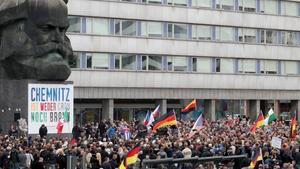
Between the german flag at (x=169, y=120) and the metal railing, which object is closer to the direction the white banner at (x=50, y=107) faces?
the metal railing

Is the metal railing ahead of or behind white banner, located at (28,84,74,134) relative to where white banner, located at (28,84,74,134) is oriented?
ahead

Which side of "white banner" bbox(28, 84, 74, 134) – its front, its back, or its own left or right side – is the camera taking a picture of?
front

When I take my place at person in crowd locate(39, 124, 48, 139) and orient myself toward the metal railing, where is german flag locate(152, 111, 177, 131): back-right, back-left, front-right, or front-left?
front-left

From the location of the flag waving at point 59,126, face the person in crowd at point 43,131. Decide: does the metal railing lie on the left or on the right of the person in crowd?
left

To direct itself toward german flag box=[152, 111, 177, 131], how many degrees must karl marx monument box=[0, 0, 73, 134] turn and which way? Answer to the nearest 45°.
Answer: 0° — it already faces it

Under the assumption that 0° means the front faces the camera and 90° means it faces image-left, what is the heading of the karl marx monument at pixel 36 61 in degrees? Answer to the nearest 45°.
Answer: approximately 315°
